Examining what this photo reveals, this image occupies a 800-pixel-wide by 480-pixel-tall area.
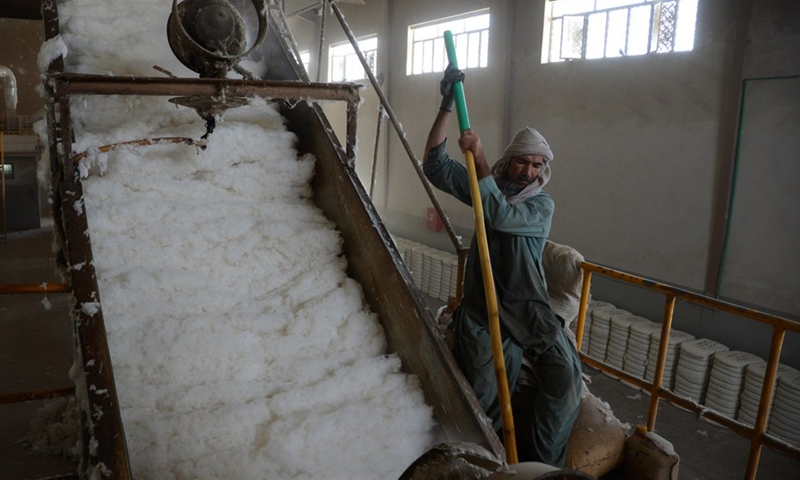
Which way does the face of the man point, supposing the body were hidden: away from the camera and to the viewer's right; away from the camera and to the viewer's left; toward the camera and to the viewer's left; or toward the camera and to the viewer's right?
toward the camera and to the viewer's left

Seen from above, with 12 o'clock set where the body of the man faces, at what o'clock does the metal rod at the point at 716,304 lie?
The metal rod is roughly at 7 o'clock from the man.

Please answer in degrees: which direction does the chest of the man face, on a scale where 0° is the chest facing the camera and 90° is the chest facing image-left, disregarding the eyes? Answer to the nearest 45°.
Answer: approximately 45°

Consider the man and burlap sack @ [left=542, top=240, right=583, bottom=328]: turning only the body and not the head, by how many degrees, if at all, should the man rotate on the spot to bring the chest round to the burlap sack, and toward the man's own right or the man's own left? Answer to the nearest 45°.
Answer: approximately 180°

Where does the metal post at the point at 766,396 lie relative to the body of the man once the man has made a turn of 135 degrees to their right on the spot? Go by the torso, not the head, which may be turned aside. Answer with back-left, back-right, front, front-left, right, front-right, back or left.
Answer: right

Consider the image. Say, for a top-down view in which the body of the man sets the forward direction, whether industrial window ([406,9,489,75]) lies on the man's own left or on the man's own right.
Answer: on the man's own right

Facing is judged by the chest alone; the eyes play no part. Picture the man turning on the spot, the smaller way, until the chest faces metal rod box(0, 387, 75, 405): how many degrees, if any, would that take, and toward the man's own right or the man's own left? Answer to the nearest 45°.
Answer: approximately 90° to the man's own right

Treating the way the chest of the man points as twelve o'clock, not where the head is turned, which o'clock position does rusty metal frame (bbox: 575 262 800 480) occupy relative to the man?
The rusty metal frame is roughly at 7 o'clock from the man.

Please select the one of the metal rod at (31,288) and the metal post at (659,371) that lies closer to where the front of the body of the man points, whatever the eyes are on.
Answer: the metal rod
